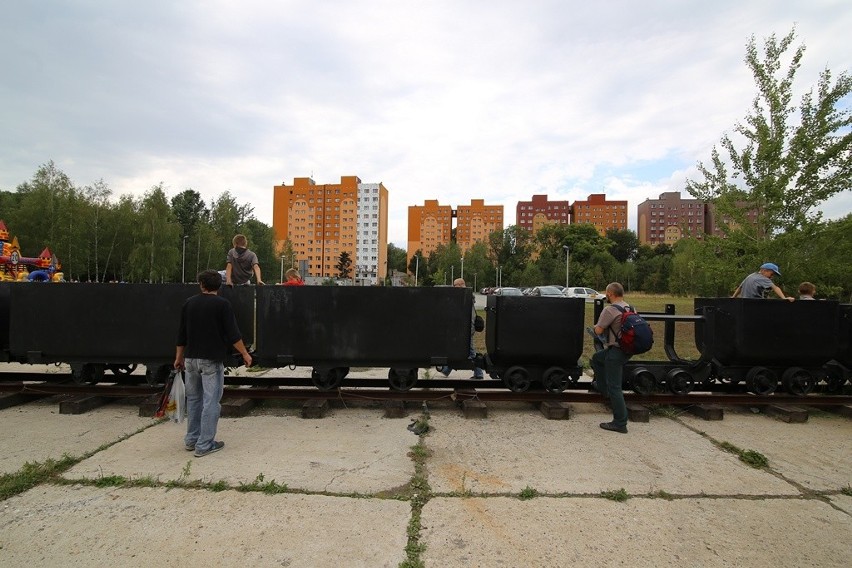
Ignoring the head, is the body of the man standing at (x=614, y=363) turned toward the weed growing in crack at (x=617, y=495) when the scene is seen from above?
no

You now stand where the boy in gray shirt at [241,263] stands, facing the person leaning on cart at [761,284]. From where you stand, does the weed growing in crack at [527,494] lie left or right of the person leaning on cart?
right

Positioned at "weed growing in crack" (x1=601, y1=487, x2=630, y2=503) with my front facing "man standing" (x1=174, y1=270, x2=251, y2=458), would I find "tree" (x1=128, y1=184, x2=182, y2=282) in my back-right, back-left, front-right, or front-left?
front-right

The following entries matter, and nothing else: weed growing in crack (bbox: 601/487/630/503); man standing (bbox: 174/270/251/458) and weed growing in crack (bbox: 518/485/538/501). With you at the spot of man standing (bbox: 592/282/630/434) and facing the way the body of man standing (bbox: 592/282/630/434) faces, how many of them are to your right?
0

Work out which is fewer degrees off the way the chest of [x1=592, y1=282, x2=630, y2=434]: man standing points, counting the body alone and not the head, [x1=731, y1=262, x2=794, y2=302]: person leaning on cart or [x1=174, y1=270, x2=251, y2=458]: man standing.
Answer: the man standing

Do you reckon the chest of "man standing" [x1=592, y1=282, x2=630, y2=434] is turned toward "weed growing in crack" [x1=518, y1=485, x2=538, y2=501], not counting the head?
no

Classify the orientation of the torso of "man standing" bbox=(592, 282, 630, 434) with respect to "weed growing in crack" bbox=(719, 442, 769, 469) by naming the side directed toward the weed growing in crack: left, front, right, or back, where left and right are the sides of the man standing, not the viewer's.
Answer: back

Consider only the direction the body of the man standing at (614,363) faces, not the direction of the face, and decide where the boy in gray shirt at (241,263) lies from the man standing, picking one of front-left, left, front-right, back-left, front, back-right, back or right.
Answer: front

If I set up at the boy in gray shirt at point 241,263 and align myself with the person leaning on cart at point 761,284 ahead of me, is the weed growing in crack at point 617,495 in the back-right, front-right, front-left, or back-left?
front-right

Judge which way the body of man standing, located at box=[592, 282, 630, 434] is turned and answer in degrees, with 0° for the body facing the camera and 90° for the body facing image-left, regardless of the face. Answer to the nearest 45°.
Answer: approximately 90°

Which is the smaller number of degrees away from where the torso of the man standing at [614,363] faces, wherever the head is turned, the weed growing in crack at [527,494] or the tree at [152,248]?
the tree

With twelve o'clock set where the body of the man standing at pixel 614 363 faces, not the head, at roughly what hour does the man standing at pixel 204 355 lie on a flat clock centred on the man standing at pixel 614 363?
the man standing at pixel 204 355 is roughly at 11 o'clock from the man standing at pixel 614 363.

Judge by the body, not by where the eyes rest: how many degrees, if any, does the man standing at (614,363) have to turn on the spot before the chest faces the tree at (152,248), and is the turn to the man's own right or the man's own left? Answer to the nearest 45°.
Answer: approximately 45° to the man's own right

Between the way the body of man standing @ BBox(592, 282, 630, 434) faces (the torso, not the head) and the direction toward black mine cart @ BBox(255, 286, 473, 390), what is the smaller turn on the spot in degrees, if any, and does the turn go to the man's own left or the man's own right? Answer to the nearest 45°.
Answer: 0° — they already face it
